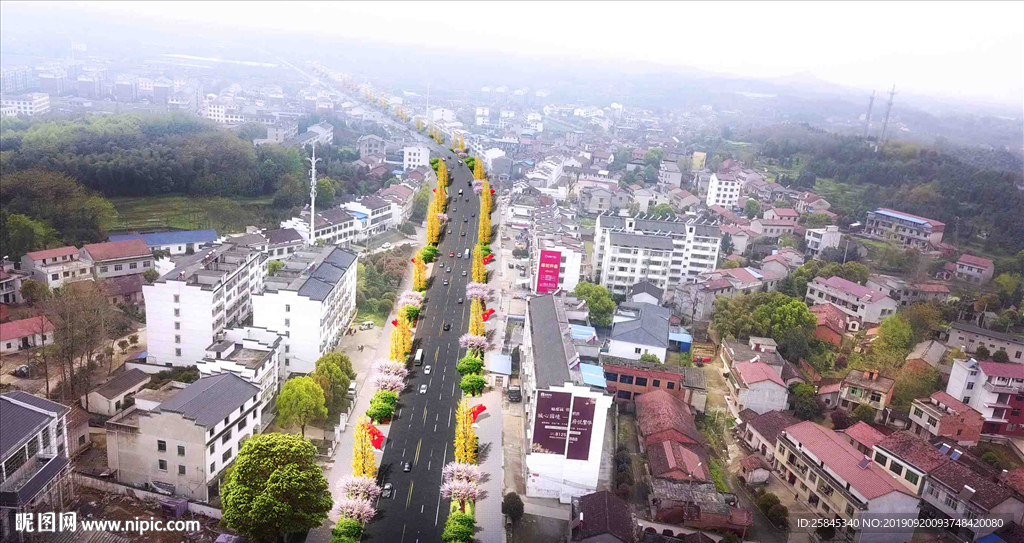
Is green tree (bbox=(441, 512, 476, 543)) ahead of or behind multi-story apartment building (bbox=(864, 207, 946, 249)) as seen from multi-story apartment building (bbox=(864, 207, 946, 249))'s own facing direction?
ahead

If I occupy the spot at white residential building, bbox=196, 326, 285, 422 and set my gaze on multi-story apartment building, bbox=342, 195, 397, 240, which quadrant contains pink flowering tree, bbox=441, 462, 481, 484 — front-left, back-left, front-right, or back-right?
back-right

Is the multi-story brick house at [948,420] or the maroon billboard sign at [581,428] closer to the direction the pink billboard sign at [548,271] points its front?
the maroon billboard sign

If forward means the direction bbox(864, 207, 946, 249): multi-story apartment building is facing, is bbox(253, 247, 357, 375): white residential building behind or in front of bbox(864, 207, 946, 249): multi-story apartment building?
in front

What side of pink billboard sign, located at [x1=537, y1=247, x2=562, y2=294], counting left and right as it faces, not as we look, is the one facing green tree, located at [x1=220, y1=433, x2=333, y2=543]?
front

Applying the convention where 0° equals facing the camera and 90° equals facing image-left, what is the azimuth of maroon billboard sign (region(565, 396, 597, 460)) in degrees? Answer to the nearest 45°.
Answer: approximately 0°

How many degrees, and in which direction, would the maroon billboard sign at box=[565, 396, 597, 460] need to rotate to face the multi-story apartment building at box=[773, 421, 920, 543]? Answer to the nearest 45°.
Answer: approximately 90° to its left
